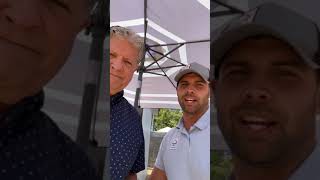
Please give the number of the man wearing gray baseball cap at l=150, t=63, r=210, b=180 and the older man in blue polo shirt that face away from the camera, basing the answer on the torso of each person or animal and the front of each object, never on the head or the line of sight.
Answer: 0

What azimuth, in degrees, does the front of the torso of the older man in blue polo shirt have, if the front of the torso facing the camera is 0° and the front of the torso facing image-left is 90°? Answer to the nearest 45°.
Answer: approximately 45°

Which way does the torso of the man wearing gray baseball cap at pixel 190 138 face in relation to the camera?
toward the camera

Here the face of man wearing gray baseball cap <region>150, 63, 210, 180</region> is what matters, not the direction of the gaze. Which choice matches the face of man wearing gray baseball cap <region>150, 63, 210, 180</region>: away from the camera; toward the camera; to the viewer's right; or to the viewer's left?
toward the camera

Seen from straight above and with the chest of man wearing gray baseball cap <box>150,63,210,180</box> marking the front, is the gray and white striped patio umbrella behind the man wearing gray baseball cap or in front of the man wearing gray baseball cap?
behind
